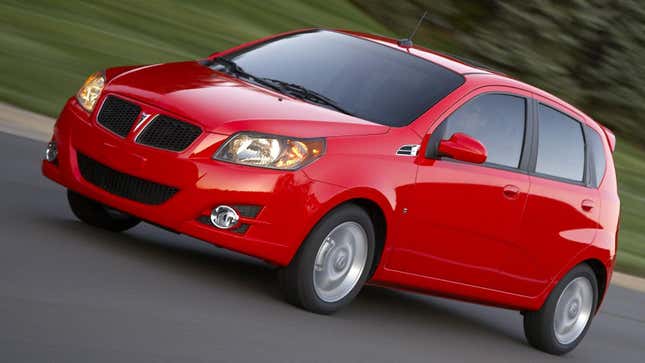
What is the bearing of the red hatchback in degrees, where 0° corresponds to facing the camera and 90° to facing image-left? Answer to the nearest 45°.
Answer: approximately 45°
